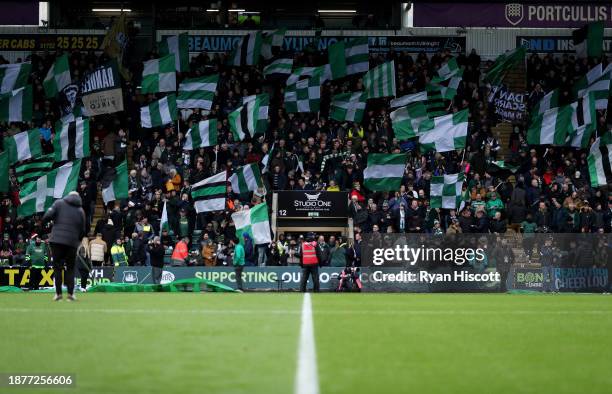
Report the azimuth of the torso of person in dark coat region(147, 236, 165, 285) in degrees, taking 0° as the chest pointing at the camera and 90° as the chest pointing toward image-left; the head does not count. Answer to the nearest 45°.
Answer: approximately 0°

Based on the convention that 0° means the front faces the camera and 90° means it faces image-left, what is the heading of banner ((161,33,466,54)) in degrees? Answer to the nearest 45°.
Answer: approximately 0°

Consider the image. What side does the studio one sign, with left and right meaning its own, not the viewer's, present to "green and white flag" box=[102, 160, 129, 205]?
right
